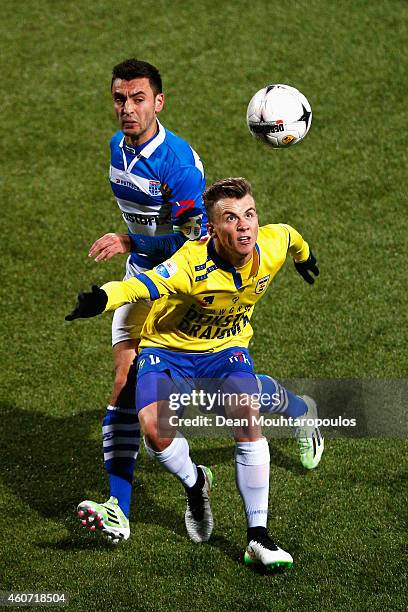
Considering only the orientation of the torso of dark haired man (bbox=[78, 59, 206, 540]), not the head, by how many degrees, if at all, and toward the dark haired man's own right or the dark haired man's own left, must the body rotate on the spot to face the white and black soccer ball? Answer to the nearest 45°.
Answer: approximately 135° to the dark haired man's own left

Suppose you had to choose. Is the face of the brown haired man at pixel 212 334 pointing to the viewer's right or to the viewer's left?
to the viewer's right
